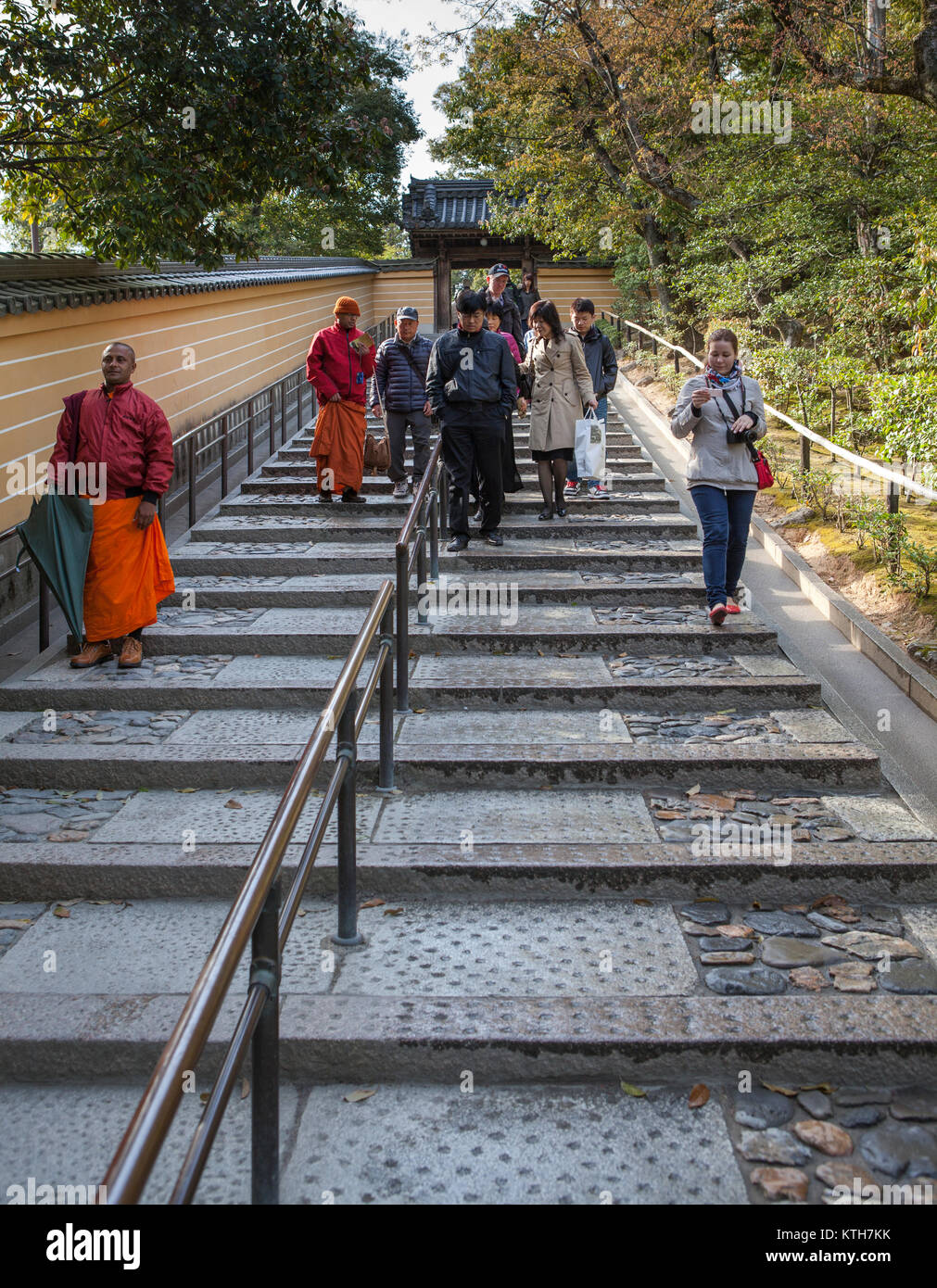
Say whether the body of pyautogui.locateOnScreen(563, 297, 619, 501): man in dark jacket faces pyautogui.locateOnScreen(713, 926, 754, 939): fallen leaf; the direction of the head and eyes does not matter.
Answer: yes

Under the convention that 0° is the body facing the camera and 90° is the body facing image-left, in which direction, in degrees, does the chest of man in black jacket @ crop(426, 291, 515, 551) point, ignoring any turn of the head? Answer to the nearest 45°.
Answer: approximately 0°

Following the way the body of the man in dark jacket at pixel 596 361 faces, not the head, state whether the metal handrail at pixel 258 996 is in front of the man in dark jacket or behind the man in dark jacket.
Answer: in front

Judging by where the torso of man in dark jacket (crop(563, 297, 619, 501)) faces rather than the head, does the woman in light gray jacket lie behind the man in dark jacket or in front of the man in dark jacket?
in front

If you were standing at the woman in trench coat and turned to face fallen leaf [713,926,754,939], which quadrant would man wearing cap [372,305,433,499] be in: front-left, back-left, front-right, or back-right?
back-right

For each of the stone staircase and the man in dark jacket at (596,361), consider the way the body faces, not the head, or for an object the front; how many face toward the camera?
2

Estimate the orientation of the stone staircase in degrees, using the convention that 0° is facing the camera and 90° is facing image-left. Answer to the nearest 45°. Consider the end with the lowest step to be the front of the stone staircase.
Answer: approximately 0°

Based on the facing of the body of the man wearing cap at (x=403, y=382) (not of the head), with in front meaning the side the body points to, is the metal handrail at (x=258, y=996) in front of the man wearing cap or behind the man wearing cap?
in front
